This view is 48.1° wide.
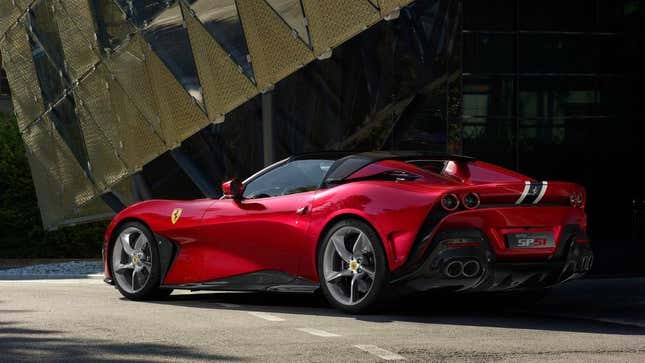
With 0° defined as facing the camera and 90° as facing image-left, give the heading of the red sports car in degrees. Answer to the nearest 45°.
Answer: approximately 135°
